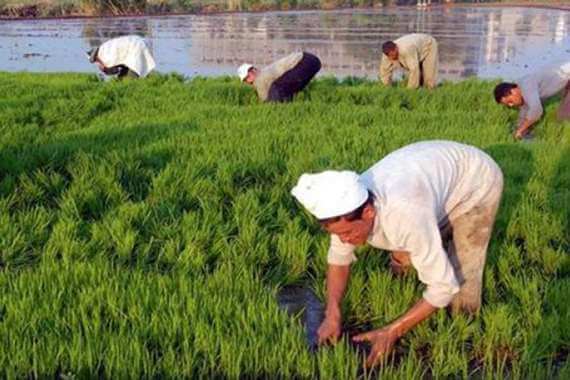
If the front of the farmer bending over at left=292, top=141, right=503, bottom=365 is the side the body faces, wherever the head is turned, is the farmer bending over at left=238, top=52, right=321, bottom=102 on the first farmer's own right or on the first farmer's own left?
on the first farmer's own right

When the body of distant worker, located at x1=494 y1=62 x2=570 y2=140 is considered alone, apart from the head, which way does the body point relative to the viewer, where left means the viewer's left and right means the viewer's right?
facing to the left of the viewer

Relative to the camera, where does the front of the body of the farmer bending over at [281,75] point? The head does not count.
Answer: to the viewer's left

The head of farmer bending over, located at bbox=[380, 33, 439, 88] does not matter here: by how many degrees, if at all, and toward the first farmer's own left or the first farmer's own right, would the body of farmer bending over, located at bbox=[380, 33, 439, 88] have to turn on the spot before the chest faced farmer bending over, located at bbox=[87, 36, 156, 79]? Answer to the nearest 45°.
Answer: approximately 45° to the first farmer's own right

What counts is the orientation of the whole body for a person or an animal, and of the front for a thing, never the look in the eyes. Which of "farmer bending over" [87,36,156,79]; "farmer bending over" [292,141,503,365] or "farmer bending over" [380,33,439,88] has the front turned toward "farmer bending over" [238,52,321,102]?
"farmer bending over" [380,33,439,88]

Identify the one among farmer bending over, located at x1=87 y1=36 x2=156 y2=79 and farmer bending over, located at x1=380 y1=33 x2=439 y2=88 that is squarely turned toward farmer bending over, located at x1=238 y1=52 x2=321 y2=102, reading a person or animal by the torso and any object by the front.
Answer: farmer bending over, located at x1=380 y1=33 x2=439 y2=88

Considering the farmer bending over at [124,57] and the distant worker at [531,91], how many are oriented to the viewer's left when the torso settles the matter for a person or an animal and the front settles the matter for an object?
2

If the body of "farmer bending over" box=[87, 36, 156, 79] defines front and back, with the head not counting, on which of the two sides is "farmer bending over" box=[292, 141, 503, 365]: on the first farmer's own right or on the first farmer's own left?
on the first farmer's own left

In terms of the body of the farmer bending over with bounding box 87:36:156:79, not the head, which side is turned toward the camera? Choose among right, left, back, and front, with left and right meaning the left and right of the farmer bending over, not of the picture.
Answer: left

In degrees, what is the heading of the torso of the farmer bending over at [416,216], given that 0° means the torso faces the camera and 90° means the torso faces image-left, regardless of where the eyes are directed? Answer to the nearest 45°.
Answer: approximately 45°
